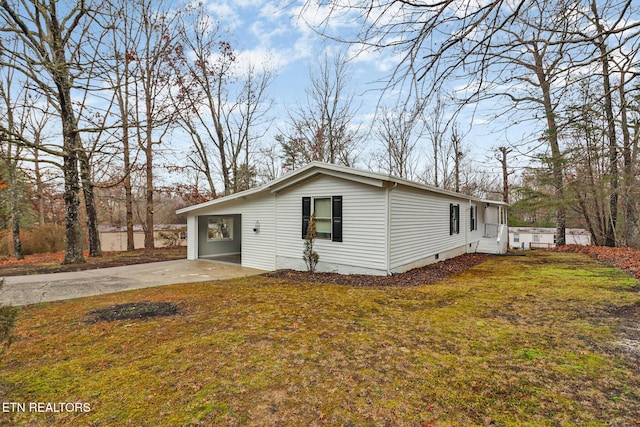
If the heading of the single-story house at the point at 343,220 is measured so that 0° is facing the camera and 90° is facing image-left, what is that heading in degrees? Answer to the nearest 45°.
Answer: approximately 315°

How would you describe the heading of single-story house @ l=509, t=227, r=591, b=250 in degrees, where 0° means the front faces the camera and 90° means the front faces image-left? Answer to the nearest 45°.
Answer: approximately 0°

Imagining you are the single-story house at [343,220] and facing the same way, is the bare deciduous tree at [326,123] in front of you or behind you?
behind

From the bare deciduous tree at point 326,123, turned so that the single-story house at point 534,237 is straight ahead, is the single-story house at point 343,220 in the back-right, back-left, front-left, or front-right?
back-right

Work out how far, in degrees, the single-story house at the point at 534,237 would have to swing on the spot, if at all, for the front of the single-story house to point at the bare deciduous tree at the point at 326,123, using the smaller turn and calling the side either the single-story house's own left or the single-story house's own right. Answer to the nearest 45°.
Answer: approximately 45° to the single-story house's own right

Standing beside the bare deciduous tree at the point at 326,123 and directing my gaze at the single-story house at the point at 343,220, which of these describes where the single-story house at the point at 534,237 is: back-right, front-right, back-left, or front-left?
back-left
